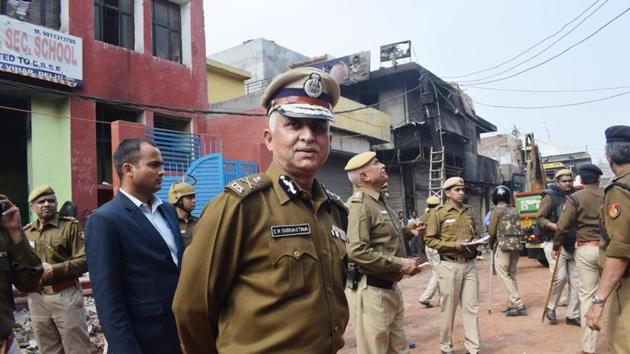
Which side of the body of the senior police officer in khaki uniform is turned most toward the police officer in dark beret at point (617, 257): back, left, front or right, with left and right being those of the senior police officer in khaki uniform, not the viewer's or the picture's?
left

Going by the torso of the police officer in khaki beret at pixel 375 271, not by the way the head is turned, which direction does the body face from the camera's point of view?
to the viewer's right

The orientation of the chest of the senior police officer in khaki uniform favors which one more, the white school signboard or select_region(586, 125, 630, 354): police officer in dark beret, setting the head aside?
the police officer in dark beret

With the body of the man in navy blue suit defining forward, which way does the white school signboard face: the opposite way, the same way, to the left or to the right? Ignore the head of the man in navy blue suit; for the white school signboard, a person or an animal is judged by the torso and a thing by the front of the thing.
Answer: the same way

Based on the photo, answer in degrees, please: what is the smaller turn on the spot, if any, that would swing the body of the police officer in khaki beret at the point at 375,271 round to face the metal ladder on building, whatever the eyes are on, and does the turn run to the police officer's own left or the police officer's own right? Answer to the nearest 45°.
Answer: approximately 90° to the police officer's own left

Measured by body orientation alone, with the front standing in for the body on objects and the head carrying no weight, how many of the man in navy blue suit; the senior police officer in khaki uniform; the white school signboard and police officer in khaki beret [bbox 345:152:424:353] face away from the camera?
0

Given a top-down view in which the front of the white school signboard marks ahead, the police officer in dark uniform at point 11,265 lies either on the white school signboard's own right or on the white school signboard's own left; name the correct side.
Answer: on the white school signboard's own right

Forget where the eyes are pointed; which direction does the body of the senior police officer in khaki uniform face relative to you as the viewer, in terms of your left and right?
facing the viewer and to the right of the viewer

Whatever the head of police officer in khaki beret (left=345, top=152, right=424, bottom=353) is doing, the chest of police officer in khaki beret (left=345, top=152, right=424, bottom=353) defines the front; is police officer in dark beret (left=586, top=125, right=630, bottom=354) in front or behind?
in front

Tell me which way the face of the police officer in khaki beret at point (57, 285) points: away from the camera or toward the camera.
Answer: toward the camera

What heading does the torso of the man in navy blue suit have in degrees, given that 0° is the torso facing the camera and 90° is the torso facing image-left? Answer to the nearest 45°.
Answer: approximately 315°

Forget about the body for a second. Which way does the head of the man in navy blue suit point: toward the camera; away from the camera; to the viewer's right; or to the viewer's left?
to the viewer's right

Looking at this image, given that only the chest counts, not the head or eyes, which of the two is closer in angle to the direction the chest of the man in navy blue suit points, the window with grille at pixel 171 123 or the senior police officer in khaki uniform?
the senior police officer in khaki uniform

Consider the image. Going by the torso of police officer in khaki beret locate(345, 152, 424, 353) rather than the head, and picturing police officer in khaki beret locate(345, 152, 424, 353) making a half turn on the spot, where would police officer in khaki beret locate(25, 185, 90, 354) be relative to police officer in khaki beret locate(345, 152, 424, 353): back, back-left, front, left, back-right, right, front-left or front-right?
front

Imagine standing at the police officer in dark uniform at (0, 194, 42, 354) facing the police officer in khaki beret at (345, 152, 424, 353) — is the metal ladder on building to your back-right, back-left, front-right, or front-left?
front-left
